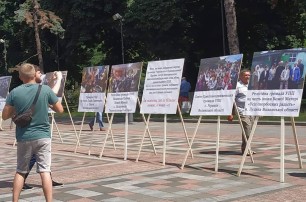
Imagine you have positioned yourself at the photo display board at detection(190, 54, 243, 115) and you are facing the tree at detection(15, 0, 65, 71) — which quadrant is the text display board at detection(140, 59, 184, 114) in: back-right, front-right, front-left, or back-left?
front-left

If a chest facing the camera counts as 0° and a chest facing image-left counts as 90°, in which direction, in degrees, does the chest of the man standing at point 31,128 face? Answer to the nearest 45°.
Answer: approximately 180°

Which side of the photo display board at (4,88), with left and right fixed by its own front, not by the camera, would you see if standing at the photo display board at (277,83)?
left

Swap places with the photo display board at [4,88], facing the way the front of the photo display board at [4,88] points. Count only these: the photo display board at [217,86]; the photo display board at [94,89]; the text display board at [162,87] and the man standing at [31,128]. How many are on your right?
0

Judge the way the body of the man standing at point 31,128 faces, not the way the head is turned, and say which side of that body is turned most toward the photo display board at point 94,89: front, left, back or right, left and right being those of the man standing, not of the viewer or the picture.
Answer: front

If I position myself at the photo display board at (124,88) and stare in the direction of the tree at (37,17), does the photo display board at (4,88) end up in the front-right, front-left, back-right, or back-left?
front-left

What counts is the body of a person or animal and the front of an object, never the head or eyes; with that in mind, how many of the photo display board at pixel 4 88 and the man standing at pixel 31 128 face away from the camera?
1

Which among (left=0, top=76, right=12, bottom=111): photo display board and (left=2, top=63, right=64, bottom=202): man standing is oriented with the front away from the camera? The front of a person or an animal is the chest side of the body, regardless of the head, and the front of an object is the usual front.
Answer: the man standing

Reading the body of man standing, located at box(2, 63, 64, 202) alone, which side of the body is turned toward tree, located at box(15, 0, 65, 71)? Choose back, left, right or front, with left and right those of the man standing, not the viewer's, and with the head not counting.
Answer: front

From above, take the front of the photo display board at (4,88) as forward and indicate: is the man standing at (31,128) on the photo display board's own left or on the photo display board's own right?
on the photo display board's own left

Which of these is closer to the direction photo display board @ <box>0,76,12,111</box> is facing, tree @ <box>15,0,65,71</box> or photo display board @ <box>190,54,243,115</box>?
the photo display board

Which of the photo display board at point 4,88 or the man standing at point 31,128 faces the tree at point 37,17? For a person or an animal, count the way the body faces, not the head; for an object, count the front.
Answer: the man standing

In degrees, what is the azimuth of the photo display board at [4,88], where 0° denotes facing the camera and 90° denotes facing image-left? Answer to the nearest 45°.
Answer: approximately 45°

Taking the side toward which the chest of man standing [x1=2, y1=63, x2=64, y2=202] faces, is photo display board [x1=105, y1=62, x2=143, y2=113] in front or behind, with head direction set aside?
in front

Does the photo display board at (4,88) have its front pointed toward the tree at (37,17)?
no
